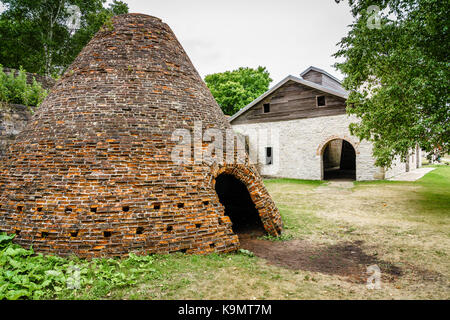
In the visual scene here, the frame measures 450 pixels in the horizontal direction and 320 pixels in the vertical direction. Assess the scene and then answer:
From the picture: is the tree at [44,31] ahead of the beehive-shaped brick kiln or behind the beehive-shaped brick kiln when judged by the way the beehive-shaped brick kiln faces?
behind

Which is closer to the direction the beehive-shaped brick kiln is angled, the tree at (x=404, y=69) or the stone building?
the tree

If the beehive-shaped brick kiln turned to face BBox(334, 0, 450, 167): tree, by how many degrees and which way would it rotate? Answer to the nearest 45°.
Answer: approximately 45° to its left

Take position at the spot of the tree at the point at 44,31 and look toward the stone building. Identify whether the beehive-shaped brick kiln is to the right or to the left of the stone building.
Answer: right

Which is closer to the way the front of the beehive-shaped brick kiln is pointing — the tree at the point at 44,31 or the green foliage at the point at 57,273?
the green foliage

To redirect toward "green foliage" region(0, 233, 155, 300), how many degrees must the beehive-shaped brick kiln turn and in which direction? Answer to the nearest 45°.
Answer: approximately 90° to its right

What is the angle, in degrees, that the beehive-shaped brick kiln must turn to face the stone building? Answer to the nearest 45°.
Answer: approximately 90° to its left

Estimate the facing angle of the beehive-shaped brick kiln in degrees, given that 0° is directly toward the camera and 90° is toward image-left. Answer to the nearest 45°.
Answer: approximately 315°
